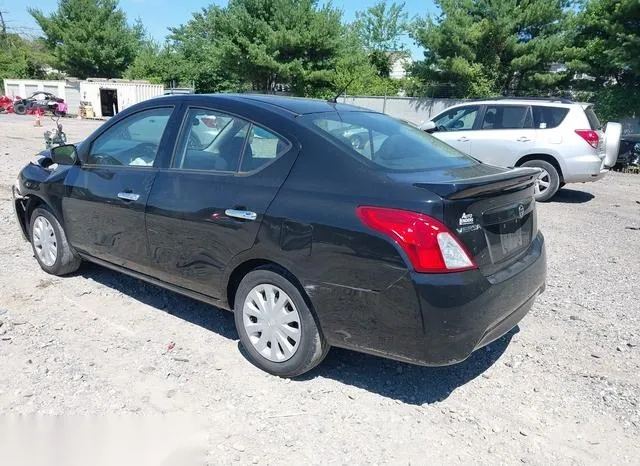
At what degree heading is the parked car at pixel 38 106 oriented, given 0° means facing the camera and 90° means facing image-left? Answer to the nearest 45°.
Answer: approximately 90°

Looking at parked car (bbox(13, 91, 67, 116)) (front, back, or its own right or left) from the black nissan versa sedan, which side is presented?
left

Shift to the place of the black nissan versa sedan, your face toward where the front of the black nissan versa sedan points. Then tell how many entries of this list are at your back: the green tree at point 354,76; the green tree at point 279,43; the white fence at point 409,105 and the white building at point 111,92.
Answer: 0

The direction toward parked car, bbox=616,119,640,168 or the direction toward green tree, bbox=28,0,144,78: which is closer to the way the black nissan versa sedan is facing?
the green tree

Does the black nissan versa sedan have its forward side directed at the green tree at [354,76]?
no

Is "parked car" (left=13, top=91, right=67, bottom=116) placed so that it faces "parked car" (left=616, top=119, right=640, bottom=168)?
no

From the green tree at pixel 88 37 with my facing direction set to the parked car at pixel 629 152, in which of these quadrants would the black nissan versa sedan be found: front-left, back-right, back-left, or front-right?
front-right

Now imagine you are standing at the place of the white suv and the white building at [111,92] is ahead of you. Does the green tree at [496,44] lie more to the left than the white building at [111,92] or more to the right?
right

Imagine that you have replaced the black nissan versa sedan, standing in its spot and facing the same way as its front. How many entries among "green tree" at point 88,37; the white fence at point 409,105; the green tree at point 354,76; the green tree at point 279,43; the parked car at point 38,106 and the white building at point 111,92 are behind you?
0

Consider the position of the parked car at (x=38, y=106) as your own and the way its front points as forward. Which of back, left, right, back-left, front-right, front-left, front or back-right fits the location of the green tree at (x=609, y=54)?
back-left

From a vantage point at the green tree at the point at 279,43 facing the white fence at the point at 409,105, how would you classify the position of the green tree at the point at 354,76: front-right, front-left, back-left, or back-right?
front-left

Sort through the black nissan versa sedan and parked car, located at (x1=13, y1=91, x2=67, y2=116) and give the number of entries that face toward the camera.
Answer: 0

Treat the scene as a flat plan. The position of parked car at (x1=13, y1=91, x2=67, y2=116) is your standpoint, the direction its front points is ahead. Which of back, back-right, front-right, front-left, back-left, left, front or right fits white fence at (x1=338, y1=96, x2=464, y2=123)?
back-left

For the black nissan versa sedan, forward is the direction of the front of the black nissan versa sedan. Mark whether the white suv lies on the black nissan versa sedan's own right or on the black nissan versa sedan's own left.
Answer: on the black nissan versa sedan's own right

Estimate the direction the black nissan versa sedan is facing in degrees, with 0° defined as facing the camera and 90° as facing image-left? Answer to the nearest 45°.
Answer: approximately 135°
